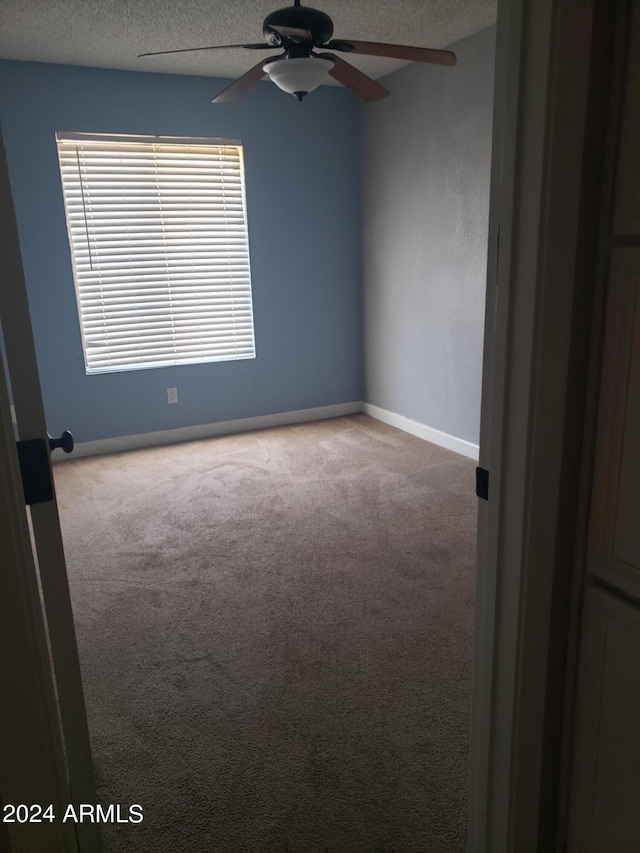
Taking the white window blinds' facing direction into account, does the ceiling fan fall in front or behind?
in front

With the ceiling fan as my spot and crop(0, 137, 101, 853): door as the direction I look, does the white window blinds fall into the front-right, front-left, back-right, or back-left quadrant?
back-right

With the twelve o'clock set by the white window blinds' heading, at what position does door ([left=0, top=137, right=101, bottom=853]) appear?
The door is roughly at 12 o'clock from the white window blinds.

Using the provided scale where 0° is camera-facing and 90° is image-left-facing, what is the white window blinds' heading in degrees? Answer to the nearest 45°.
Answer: approximately 0°
